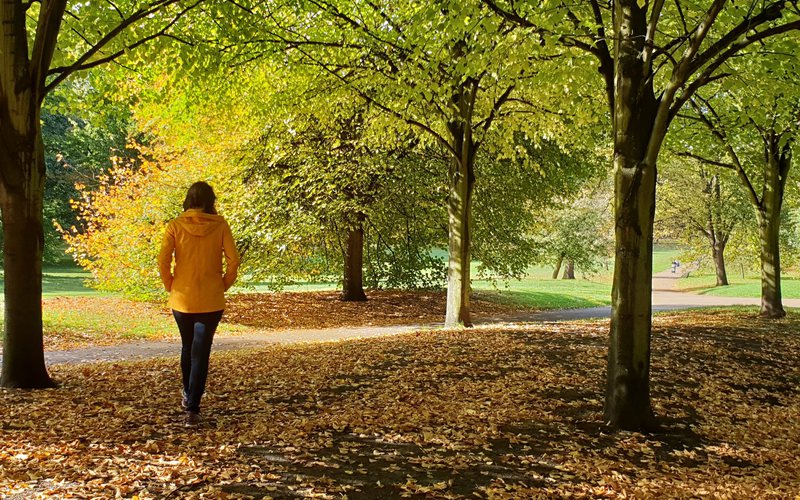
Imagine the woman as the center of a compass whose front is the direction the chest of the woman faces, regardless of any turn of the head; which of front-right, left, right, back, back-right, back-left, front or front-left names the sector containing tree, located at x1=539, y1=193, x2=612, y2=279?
front-right

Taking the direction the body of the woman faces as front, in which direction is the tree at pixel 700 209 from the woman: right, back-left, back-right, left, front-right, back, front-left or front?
front-right

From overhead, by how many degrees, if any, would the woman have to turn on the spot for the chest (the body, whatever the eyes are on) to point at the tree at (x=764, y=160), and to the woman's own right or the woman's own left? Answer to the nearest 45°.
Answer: approximately 45° to the woman's own right

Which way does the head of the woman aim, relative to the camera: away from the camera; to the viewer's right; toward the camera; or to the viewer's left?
away from the camera

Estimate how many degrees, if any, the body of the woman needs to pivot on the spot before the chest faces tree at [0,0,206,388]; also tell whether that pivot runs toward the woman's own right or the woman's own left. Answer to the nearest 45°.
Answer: approximately 45° to the woman's own left

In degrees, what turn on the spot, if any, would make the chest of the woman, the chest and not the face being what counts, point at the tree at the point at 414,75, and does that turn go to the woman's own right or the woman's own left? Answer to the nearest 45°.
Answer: approximately 45° to the woman's own right

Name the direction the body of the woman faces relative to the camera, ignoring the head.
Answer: away from the camera

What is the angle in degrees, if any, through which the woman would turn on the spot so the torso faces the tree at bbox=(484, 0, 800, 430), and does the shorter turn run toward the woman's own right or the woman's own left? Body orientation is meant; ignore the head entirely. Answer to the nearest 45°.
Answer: approximately 90° to the woman's own right
